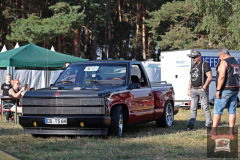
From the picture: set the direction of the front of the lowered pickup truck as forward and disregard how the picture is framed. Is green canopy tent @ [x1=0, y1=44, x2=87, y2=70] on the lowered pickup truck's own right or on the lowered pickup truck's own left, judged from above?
on the lowered pickup truck's own right

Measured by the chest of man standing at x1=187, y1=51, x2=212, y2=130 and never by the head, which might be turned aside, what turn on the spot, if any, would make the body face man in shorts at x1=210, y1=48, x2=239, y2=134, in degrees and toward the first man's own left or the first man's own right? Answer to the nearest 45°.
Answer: approximately 45° to the first man's own left

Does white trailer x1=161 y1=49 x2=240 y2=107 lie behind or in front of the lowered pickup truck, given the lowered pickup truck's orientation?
behind

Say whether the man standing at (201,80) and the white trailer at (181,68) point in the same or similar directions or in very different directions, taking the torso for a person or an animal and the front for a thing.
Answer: very different directions

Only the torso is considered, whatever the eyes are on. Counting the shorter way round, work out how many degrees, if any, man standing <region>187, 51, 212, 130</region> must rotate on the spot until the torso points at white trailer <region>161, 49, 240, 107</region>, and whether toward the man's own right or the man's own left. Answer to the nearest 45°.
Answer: approximately 135° to the man's own right

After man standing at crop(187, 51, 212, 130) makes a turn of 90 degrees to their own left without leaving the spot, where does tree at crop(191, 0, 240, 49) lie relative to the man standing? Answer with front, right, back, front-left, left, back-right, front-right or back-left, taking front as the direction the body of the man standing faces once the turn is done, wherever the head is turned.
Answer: back-left

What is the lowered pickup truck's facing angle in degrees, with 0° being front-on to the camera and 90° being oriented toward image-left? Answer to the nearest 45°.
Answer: approximately 45°
